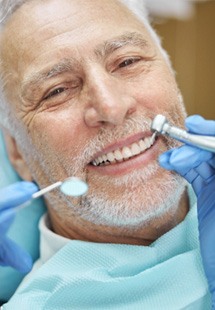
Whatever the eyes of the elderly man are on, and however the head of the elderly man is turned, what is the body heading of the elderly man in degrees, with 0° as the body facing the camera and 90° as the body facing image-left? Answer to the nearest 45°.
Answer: approximately 0°
